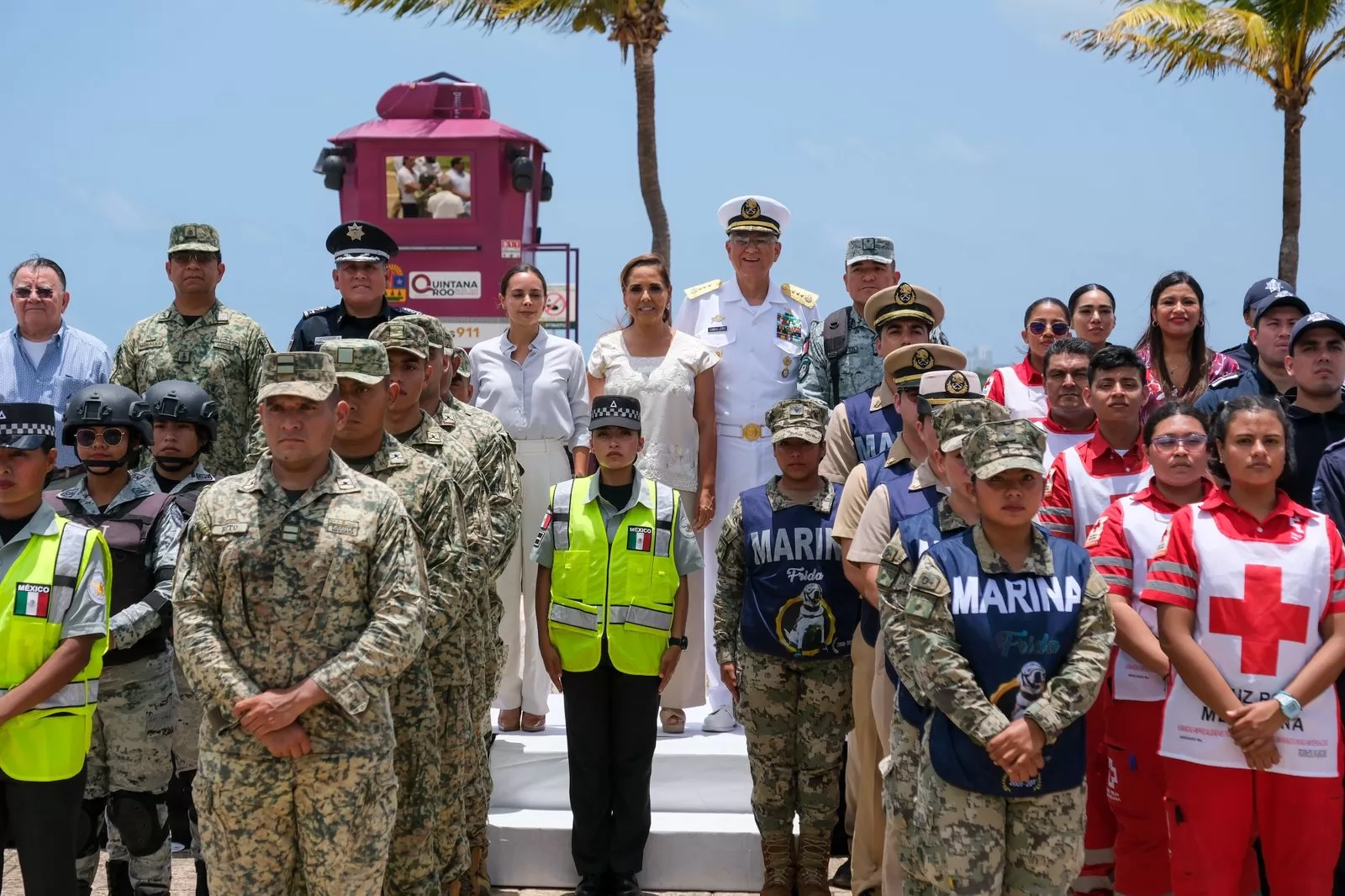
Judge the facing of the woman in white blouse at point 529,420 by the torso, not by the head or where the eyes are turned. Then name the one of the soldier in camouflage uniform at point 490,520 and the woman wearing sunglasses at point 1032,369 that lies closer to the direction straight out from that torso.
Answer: the soldier in camouflage uniform

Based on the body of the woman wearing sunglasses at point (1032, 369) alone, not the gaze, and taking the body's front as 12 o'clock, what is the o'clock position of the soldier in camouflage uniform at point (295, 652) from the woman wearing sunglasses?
The soldier in camouflage uniform is roughly at 1 o'clock from the woman wearing sunglasses.

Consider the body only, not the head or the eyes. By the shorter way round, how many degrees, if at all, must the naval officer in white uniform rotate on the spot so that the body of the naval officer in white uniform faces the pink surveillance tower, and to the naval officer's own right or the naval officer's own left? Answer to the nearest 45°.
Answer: approximately 180°

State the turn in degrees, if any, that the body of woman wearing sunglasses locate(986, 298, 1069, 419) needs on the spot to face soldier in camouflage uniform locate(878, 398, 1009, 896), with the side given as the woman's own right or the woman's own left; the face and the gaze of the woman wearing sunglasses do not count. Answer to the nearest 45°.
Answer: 0° — they already face them

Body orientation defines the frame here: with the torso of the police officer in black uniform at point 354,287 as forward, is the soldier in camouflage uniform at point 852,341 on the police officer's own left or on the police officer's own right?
on the police officer's own left

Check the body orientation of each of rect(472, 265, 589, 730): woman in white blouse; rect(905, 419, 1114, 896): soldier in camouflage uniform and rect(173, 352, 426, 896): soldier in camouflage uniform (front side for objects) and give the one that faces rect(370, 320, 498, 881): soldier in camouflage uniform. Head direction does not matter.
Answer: the woman in white blouse

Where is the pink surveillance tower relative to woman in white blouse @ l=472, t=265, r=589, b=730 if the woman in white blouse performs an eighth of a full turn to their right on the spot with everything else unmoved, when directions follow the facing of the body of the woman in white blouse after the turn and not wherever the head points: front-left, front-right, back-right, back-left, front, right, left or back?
back-right

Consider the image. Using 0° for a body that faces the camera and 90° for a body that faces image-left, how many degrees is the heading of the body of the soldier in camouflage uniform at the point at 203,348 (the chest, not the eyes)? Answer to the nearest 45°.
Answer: approximately 0°

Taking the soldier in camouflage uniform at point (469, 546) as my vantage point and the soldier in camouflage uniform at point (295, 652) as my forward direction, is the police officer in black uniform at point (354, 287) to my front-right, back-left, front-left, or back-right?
back-right

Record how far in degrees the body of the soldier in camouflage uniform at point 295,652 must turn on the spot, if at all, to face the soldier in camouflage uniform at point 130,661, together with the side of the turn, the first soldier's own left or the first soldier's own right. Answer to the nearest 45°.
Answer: approximately 135° to the first soldier's own right
